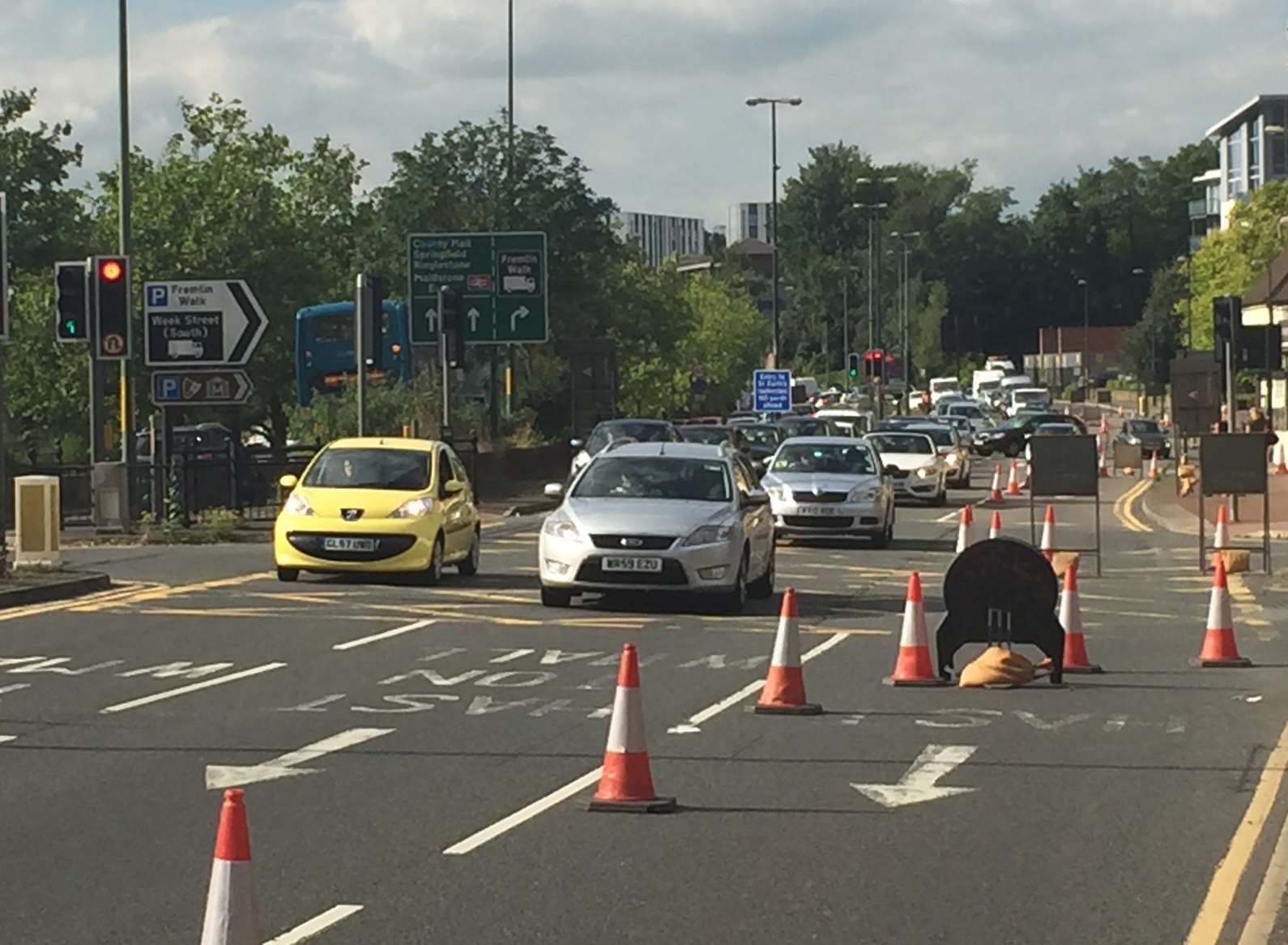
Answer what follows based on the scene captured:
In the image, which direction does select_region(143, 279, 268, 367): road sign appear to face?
toward the camera

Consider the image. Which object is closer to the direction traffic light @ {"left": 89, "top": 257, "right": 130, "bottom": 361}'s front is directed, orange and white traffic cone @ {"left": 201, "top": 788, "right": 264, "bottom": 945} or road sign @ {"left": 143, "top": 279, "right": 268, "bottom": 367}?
the orange and white traffic cone

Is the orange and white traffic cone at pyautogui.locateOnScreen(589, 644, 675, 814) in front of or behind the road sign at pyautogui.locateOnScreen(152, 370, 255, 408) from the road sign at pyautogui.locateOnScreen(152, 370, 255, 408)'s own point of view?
in front

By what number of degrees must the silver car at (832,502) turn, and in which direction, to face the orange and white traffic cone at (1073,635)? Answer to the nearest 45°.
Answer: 0° — it already faces it

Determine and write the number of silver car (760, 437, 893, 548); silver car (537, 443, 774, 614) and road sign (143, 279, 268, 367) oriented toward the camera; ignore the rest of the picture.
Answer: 3

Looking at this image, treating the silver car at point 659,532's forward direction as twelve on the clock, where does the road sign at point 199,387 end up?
The road sign is roughly at 5 o'clock from the silver car.

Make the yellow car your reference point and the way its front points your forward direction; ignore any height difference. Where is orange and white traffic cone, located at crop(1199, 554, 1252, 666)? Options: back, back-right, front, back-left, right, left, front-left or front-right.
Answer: left

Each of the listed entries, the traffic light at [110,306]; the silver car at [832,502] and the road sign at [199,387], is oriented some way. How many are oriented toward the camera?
3

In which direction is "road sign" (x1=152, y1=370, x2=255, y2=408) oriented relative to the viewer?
toward the camera
